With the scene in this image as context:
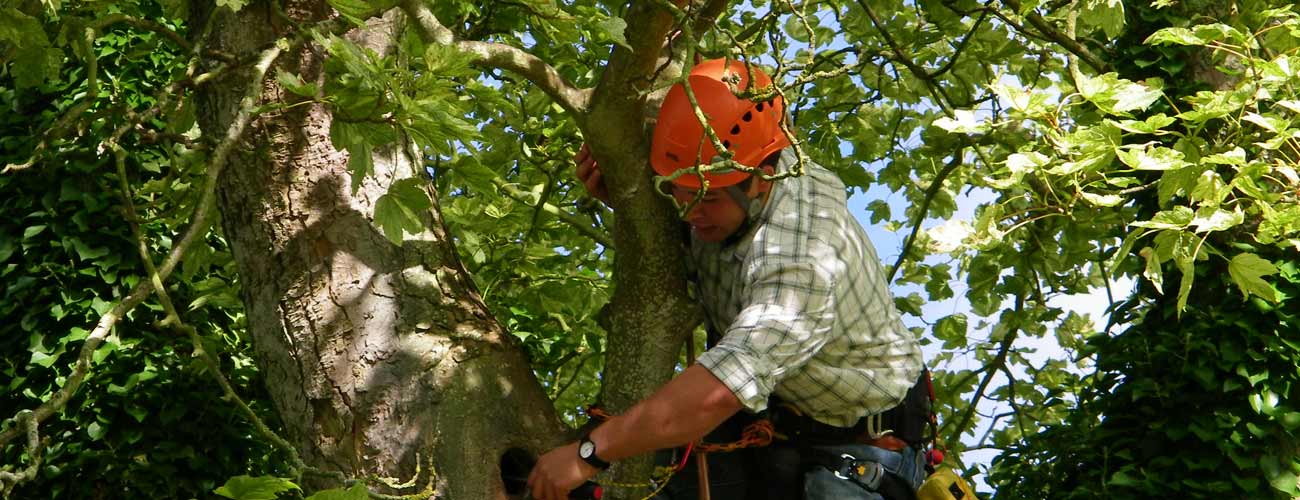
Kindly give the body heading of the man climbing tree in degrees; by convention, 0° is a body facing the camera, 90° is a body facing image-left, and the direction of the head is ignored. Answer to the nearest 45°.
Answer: approximately 90°
